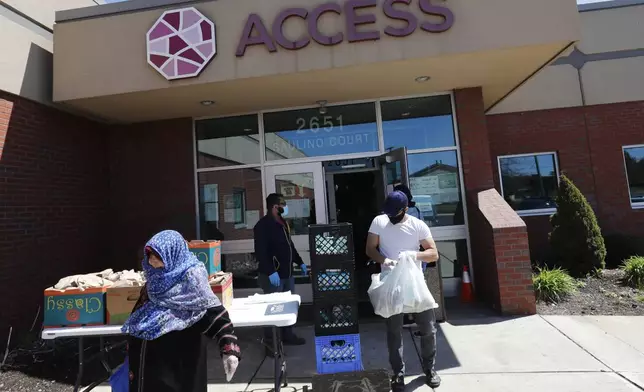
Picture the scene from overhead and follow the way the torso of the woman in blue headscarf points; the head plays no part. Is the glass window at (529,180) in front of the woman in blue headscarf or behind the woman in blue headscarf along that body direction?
behind

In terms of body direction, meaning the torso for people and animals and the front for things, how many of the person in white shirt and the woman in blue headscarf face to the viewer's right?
0

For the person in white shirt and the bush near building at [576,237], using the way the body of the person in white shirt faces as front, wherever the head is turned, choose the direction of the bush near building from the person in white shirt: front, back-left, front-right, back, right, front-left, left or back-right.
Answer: back-left

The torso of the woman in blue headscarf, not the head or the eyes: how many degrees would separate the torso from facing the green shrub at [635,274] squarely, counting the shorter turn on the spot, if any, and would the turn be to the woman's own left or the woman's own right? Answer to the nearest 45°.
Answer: approximately 135° to the woman's own left

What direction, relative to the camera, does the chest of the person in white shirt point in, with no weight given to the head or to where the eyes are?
toward the camera

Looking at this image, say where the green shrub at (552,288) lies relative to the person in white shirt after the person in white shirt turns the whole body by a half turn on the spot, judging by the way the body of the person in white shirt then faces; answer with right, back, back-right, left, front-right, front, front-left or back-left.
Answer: front-right

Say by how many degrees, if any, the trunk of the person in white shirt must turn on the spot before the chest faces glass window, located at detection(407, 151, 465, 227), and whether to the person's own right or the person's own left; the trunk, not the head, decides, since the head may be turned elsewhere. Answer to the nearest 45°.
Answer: approximately 180°

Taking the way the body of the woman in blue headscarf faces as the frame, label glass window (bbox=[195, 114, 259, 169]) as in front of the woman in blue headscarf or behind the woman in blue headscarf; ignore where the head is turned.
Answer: behind

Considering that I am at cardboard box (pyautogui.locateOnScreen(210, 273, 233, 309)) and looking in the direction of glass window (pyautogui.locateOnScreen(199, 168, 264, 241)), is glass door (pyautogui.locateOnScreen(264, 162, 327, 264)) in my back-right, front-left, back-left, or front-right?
front-right

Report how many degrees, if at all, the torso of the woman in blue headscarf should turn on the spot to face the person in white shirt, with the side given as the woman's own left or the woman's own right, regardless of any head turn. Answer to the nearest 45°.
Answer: approximately 135° to the woman's own left

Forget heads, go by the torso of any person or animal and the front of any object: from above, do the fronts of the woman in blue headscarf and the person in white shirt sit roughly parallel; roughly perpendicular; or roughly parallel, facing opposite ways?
roughly parallel

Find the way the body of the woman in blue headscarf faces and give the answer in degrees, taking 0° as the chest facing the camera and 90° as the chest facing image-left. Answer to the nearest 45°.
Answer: approximately 45°
